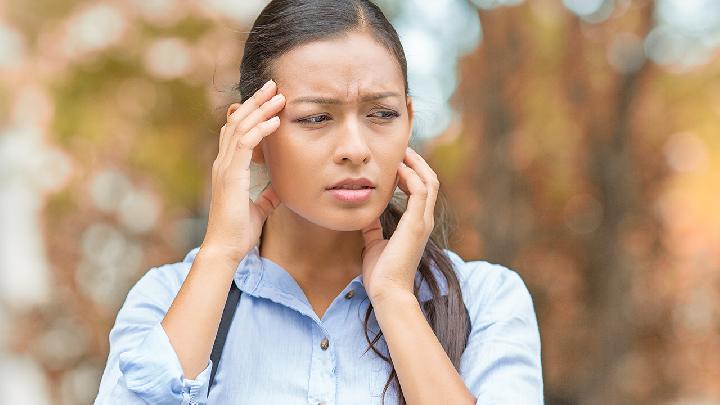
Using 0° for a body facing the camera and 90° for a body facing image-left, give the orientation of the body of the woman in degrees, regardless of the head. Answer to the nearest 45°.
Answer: approximately 0°
